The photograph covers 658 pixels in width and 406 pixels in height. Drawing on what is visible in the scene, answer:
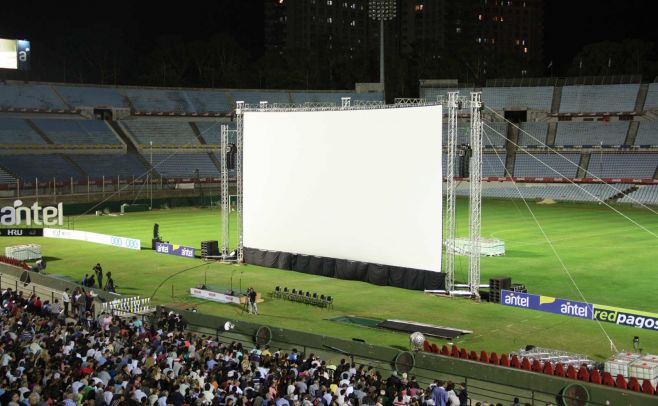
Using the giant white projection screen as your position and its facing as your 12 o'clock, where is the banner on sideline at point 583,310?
The banner on sideline is roughly at 9 o'clock from the giant white projection screen.

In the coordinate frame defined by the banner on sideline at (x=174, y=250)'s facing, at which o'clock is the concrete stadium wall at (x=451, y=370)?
The concrete stadium wall is roughly at 10 o'clock from the banner on sideline.

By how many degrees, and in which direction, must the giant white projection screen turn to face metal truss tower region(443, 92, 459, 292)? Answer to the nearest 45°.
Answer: approximately 90° to its left

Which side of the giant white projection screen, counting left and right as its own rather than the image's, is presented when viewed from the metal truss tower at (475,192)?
left

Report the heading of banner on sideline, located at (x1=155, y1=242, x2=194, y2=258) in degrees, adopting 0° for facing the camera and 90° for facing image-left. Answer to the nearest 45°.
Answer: approximately 45°

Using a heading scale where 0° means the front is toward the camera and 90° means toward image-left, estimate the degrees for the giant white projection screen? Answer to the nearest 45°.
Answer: approximately 45°

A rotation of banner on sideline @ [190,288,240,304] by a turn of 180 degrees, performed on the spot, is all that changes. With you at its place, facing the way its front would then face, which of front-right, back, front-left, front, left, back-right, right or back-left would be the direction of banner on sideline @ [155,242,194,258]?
front-left

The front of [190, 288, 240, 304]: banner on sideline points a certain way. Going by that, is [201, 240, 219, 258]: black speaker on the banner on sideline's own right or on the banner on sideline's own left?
on the banner on sideline's own right

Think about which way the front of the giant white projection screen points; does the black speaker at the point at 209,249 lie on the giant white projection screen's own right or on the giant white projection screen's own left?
on the giant white projection screen's own right

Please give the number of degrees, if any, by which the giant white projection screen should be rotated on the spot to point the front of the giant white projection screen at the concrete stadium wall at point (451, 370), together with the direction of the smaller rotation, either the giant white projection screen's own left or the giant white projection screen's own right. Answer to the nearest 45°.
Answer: approximately 45° to the giant white projection screen's own left

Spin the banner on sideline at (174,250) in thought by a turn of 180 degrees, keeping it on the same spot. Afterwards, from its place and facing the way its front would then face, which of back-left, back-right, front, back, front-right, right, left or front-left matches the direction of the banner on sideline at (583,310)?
right

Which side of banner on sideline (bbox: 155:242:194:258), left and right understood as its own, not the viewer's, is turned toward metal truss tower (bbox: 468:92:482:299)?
left

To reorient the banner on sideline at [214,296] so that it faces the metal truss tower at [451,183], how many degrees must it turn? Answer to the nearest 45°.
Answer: approximately 135° to its left
